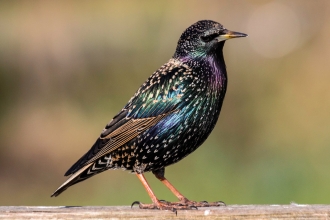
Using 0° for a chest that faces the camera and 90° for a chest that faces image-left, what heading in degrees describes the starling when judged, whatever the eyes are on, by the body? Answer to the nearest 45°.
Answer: approximately 270°
